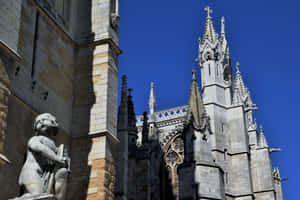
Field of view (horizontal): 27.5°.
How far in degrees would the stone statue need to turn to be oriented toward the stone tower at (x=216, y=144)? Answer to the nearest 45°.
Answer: approximately 90° to its left

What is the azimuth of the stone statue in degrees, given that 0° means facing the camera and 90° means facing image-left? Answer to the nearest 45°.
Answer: approximately 315°
